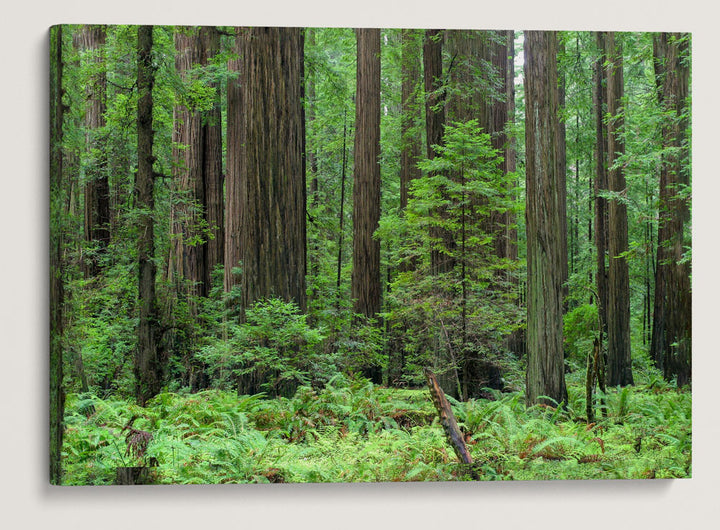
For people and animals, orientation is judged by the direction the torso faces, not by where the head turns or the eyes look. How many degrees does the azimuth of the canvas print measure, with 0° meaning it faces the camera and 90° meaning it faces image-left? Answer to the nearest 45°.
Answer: approximately 0°
